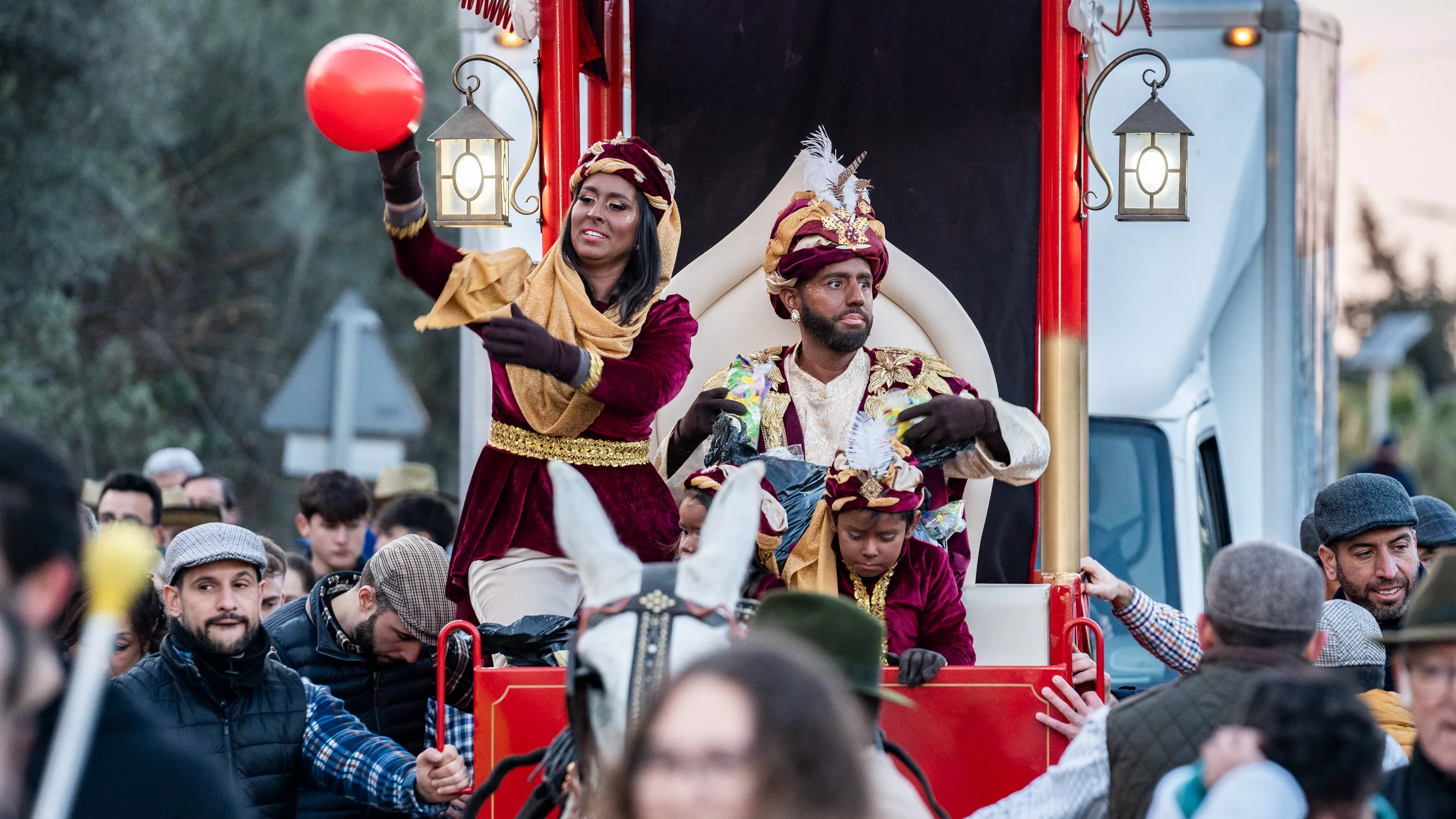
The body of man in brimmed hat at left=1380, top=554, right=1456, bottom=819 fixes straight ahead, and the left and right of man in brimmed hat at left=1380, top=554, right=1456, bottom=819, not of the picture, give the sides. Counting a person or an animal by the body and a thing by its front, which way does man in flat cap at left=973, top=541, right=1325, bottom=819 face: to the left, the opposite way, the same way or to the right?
the opposite way

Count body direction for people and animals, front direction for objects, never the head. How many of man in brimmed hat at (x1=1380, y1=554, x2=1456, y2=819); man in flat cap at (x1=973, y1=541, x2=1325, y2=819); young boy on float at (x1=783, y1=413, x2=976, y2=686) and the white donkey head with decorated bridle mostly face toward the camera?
3

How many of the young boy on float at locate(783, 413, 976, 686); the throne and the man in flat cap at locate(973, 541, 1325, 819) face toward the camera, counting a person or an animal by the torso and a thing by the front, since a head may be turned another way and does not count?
2

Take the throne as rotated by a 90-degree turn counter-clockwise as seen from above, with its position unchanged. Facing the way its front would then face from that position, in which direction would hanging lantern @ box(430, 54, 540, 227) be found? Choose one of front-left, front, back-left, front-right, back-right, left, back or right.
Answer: back

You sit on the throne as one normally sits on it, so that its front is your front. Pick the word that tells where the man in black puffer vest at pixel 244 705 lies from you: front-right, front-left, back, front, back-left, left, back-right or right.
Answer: front-right

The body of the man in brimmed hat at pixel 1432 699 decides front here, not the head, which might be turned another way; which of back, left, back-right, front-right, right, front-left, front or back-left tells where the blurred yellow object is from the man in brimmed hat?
front-right

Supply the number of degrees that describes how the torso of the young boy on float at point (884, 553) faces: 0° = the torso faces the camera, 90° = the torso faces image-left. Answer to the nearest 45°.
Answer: approximately 0°

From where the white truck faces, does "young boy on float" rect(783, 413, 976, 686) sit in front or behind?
in front
